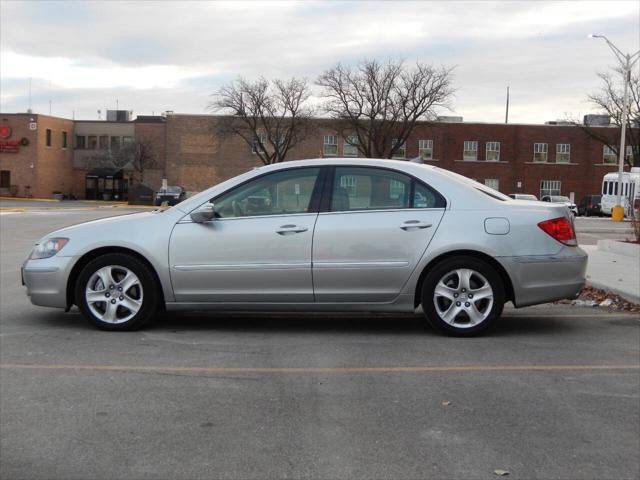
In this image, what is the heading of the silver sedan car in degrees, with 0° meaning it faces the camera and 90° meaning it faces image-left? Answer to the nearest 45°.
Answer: approximately 90°
